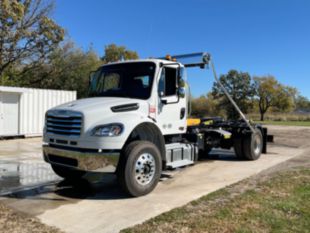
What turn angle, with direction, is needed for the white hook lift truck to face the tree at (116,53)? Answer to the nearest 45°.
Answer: approximately 135° to its right

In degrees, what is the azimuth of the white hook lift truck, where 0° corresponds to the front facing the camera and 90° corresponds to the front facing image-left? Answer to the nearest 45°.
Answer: approximately 45°

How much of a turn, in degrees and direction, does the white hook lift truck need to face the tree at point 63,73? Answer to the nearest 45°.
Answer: approximately 135° to its right
